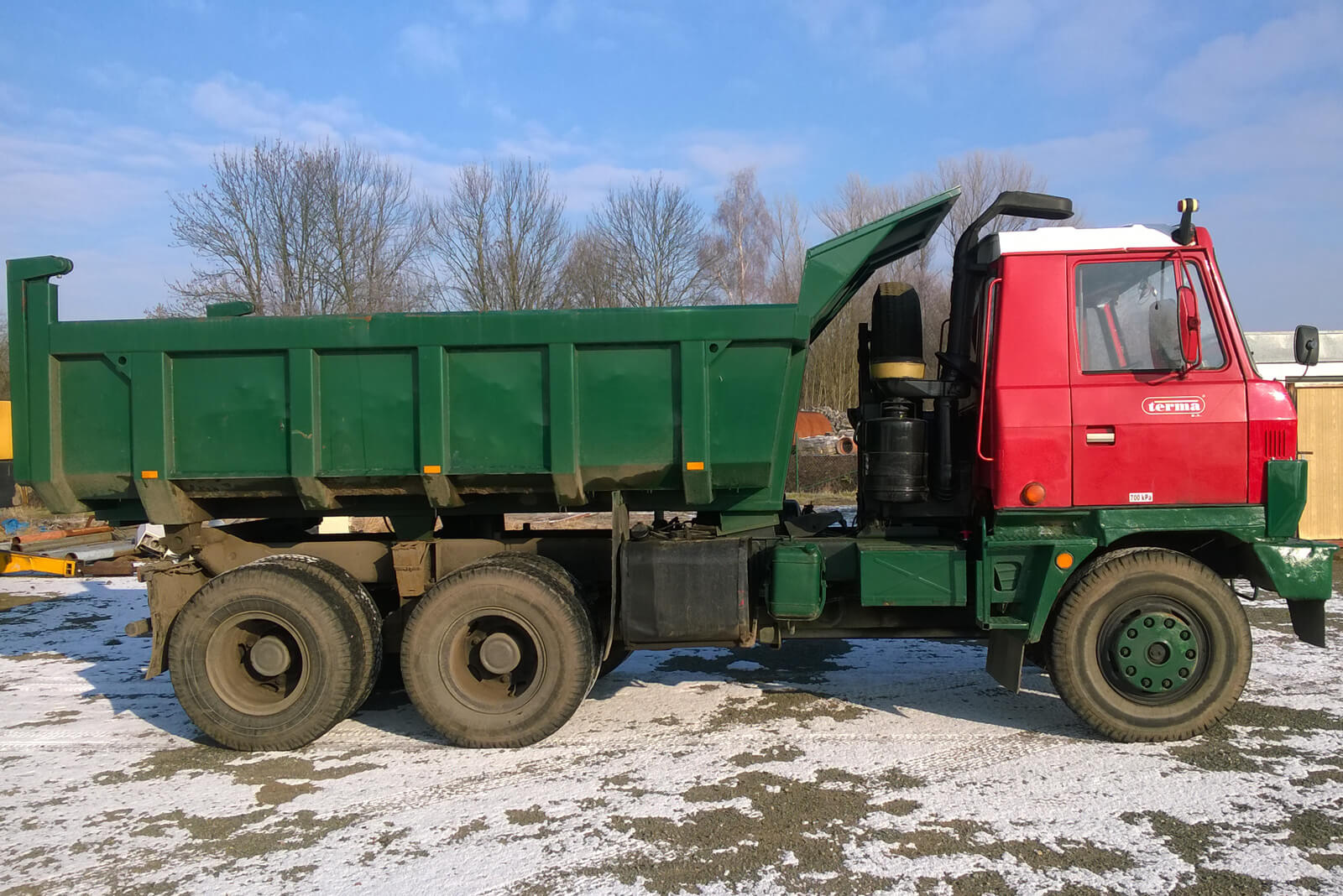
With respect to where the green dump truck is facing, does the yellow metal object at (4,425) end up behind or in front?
behind

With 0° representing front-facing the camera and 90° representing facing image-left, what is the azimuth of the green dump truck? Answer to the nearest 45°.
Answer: approximately 270°

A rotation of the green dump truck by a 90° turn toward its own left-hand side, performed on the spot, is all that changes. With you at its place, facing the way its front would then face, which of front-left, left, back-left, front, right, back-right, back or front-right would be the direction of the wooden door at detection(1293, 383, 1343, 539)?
front-right

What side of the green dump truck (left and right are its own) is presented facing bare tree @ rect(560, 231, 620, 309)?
left

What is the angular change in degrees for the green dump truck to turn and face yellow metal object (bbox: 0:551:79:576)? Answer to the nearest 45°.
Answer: approximately 135° to its left
